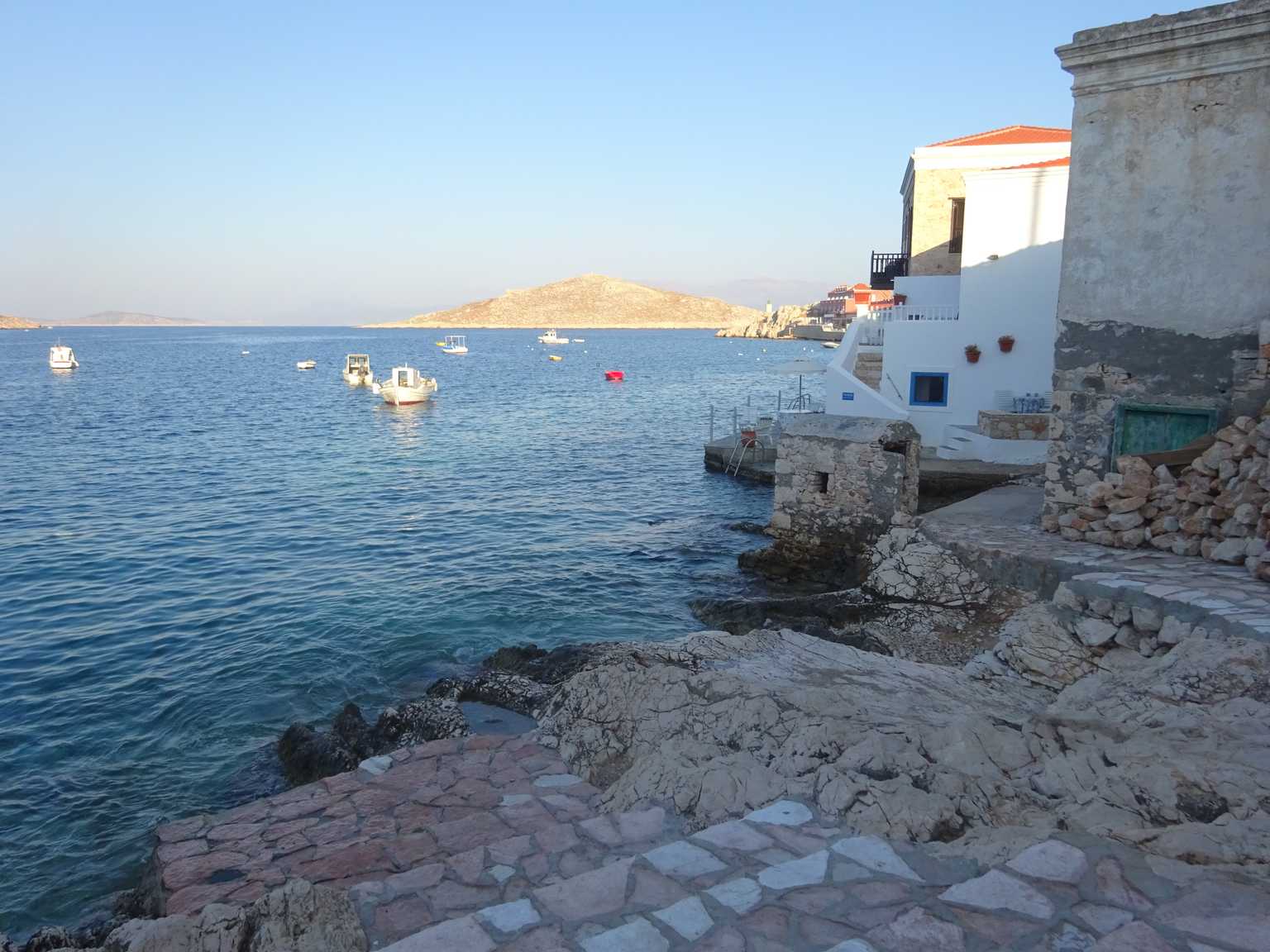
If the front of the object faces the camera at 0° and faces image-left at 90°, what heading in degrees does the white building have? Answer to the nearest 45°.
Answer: approximately 90°

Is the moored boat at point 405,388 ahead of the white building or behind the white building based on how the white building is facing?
ahead

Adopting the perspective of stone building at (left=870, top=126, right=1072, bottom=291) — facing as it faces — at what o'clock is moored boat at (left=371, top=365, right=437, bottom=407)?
The moored boat is roughly at 1 o'clock from the stone building.

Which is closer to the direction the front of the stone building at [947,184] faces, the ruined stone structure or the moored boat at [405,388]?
the moored boat
